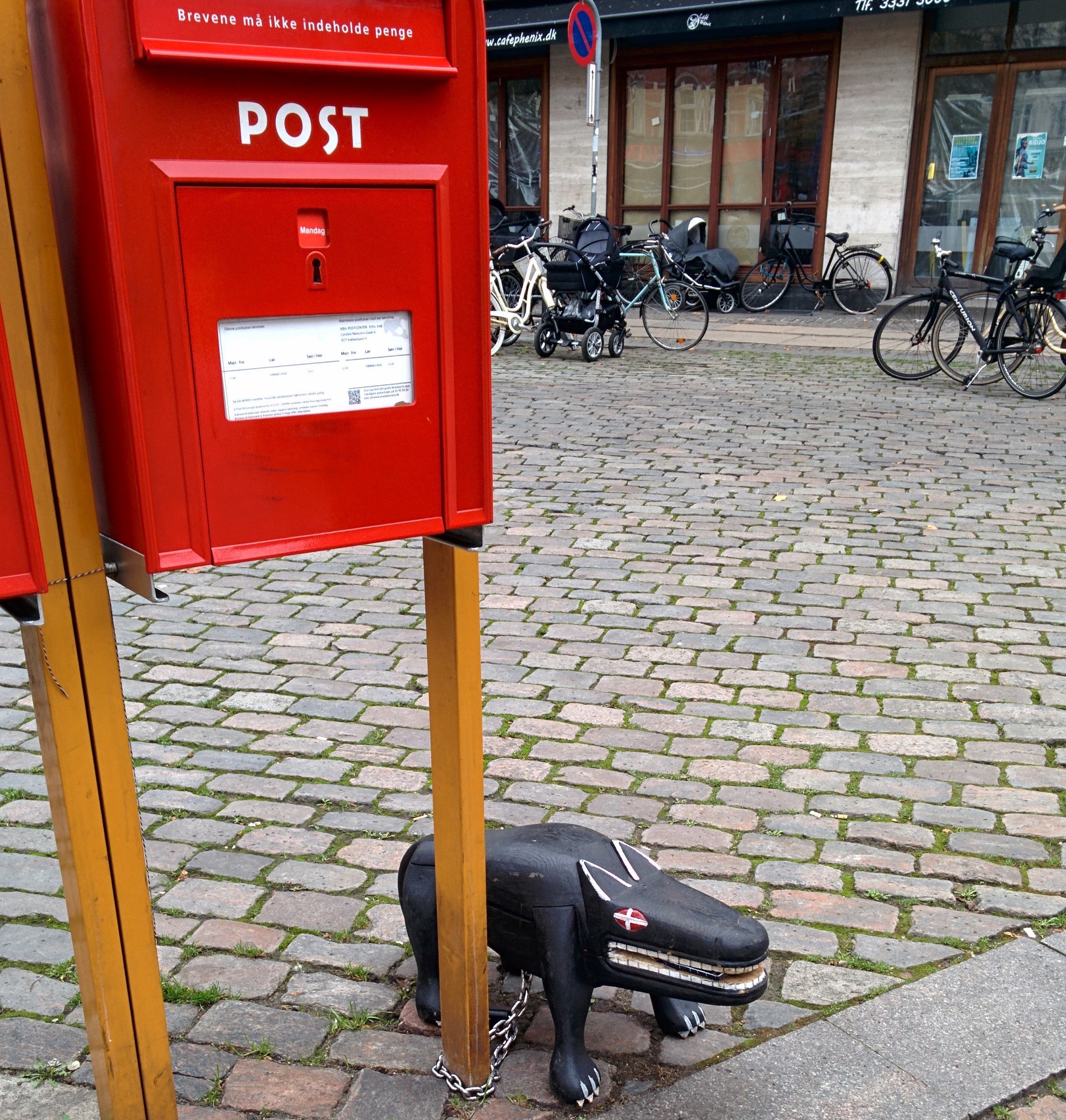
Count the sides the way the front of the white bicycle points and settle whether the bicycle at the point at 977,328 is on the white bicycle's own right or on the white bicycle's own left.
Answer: on the white bicycle's own right

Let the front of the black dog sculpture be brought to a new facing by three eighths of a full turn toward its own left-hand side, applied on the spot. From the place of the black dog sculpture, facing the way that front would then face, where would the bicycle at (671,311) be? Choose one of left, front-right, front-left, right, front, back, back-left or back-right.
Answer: front

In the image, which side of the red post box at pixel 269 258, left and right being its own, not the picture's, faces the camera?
front

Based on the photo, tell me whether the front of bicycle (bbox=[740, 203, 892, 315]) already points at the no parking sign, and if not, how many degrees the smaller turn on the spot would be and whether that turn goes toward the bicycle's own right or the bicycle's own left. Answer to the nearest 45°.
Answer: approximately 45° to the bicycle's own left

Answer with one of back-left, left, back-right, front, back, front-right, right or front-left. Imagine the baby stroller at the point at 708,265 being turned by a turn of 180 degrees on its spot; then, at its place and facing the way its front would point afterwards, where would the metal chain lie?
back-left

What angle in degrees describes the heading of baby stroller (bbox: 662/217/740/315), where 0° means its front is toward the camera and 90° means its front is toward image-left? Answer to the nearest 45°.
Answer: approximately 315°

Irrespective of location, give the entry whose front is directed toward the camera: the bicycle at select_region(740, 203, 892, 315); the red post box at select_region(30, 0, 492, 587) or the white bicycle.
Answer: the red post box

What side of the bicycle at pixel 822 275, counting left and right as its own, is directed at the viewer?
left

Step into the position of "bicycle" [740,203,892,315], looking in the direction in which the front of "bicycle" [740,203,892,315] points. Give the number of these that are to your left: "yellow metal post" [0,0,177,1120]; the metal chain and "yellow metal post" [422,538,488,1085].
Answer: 3

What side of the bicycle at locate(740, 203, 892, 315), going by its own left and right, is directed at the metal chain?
left

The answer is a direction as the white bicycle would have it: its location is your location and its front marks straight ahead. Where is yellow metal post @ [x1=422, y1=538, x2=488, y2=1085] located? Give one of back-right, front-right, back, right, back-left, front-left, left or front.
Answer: back-right
